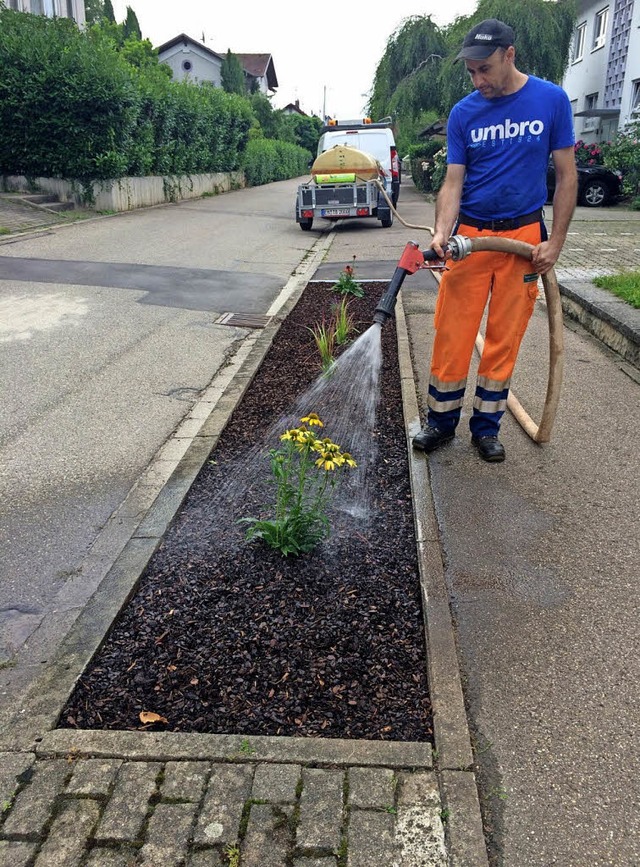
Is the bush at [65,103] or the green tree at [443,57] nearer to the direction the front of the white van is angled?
the green tree

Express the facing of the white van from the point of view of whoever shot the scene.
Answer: facing away from the viewer

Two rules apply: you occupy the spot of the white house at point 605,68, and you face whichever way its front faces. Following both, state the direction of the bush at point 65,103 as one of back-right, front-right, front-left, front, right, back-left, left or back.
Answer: front

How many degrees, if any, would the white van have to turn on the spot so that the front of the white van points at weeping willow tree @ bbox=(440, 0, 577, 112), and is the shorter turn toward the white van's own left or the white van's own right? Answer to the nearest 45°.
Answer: approximately 45° to the white van's own right

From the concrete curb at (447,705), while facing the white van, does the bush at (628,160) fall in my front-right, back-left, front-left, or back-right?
front-right

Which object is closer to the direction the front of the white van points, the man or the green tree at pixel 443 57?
the green tree

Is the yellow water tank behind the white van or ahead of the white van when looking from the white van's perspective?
behind

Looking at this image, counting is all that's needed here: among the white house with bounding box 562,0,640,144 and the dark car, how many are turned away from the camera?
0

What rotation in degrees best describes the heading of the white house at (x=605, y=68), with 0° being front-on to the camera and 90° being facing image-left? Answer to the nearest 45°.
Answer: approximately 45°

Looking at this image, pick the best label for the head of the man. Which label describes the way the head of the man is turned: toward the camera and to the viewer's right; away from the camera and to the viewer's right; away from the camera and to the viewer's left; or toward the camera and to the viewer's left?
toward the camera and to the viewer's left

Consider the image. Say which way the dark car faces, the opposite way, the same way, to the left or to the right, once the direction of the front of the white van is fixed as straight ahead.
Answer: to the right

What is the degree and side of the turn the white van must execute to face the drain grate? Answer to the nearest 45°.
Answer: approximately 180°

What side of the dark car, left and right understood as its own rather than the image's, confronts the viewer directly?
right

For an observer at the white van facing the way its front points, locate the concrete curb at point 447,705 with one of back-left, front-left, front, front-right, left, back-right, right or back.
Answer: back

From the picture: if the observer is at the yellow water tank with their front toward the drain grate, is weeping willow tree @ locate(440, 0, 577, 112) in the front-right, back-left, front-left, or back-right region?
back-left

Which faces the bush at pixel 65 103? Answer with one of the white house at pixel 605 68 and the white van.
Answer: the white house
